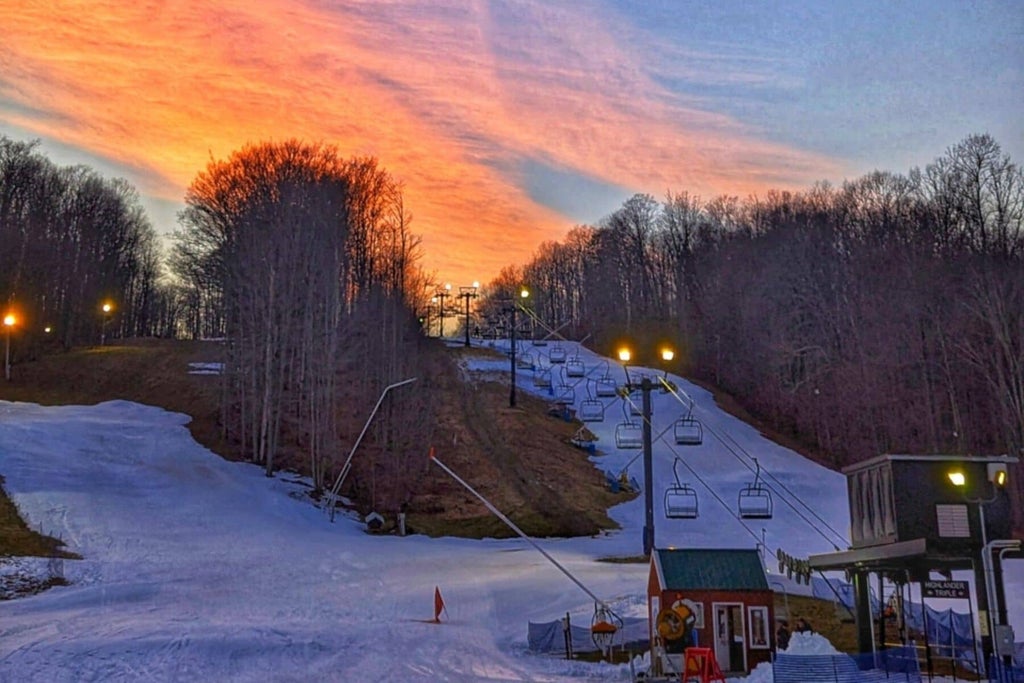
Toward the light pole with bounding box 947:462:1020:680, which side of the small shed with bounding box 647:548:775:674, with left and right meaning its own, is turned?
left

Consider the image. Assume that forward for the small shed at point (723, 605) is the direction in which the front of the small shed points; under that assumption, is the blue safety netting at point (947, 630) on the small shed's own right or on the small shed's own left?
on the small shed's own left

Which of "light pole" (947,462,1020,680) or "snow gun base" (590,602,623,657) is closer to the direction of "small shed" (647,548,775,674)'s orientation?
the light pole

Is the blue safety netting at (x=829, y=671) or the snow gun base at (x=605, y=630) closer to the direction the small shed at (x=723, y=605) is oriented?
the blue safety netting

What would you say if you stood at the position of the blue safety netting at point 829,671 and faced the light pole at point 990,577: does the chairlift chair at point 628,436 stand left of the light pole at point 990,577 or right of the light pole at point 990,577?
left

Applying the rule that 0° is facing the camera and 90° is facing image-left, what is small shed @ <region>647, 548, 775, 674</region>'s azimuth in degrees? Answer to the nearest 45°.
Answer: approximately 0°

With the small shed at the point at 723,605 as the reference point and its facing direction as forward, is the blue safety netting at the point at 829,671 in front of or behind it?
in front

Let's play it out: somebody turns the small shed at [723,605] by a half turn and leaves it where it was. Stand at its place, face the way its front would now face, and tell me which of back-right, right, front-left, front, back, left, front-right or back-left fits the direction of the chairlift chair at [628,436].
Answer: front

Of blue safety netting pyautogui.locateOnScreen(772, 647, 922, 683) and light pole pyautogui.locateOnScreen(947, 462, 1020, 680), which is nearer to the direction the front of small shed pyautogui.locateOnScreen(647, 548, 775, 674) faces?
the blue safety netting
